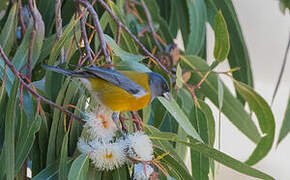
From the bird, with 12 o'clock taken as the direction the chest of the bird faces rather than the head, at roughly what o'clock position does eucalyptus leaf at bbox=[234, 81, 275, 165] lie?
The eucalyptus leaf is roughly at 11 o'clock from the bird.

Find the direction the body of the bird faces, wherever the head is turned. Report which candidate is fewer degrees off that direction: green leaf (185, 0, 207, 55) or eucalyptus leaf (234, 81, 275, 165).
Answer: the eucalyptus leaf

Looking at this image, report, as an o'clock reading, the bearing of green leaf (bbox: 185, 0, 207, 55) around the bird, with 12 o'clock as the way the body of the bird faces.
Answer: The green leaf is roughly at 10 o'clock from the bird.

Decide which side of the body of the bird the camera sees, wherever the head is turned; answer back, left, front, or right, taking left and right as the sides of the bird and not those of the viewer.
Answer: right
